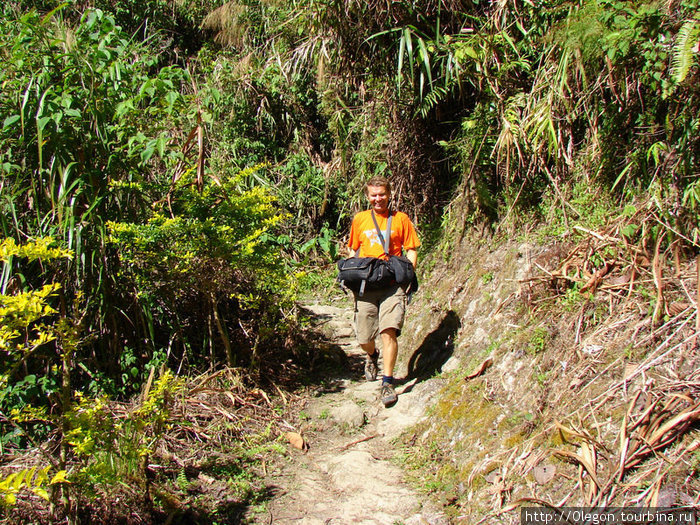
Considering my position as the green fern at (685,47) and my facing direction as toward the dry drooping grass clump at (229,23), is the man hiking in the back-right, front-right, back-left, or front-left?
front-left

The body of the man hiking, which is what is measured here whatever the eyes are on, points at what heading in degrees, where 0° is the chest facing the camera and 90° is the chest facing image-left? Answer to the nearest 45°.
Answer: approximately 0°

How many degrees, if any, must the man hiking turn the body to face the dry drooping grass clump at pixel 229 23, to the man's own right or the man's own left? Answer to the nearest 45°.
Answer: approximately 180°

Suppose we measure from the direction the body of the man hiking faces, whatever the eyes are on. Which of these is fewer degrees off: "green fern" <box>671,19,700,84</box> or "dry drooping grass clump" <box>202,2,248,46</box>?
the green fern
